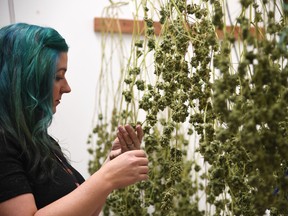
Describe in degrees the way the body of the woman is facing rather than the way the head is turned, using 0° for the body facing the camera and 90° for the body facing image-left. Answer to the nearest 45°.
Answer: approximately 270°

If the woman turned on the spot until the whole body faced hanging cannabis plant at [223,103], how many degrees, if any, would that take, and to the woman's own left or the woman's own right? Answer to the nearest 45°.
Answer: approximately 45° to the woman's own right

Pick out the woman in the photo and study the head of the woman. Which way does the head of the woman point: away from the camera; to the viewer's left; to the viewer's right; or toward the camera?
to the viewer's right
